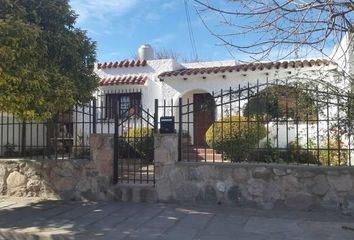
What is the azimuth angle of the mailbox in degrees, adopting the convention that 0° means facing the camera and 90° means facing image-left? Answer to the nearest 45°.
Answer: approximately 0°

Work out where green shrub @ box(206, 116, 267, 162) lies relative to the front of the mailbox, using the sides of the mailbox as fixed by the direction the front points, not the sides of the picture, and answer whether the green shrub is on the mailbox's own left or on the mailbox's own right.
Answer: on the mailbox's own left

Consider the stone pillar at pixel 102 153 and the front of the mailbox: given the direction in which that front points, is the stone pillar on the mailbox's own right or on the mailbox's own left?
on the mailbox's own right

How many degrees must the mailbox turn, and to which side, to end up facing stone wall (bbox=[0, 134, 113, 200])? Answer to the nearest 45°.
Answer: approximately 90° to its right

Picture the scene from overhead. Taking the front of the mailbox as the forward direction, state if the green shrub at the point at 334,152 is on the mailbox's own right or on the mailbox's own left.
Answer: on the mailbox's own left

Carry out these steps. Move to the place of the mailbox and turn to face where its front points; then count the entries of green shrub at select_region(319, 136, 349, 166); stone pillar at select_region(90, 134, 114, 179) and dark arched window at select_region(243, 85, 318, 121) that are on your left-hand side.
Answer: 2
